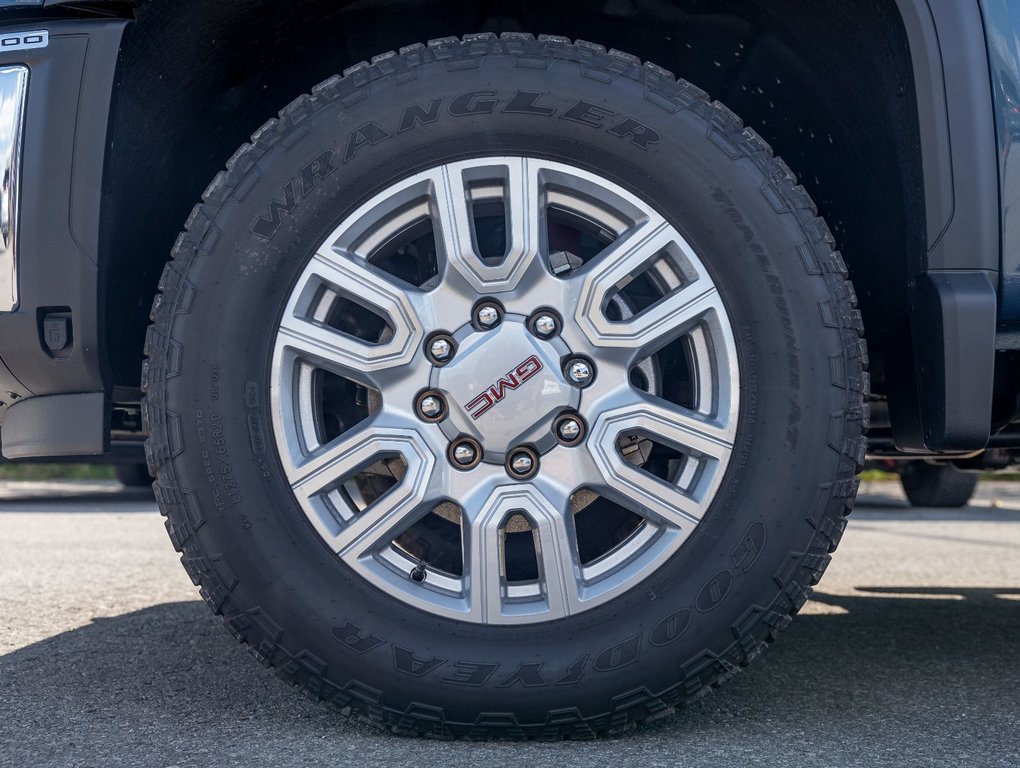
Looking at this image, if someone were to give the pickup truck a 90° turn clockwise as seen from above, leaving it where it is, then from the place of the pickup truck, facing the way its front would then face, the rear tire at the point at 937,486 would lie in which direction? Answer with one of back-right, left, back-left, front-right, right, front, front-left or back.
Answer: front-right

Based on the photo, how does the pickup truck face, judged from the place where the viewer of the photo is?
facing to the left of the viewer
